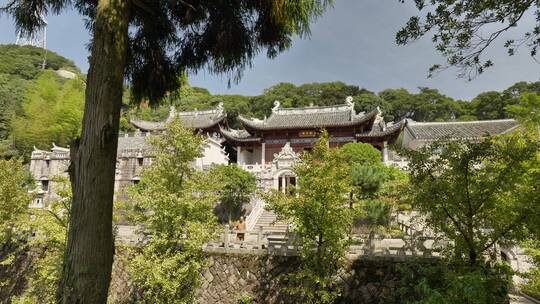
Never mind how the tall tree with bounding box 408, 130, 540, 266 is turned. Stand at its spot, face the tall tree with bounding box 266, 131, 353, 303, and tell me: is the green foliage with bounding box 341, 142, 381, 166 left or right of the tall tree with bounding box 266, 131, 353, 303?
right

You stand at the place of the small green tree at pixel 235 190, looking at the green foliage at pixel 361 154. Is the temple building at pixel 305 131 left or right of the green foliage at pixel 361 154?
left

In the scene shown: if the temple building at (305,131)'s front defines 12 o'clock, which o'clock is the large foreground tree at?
The large foreground tree is roughly at 12 o'clock from the temple building.

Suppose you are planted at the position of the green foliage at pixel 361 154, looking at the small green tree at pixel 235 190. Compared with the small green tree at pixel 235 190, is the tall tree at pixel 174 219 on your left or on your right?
left

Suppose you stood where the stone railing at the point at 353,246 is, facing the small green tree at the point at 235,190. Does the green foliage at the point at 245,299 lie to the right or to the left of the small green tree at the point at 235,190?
left

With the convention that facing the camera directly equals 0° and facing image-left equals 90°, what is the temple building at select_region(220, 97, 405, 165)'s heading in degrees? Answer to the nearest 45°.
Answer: approximately 0°

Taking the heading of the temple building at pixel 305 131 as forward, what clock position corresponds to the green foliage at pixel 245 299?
The green foliage is roughly at 12 o'clock from the temple building.

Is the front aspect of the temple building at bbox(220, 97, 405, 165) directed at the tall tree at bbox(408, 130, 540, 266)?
no
